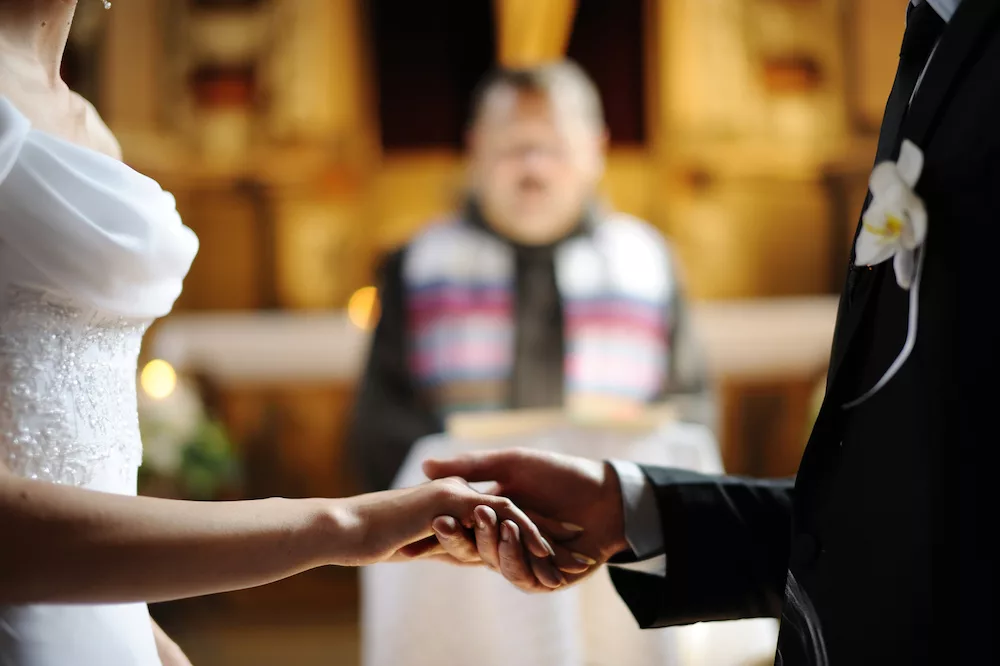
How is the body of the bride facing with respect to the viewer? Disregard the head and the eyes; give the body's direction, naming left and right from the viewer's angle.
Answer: facing to the right of the viewer

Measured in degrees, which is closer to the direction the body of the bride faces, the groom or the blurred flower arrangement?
the groom

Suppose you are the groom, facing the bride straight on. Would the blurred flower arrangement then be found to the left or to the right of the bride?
right

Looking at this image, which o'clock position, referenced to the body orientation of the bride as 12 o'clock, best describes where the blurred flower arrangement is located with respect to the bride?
The blurred flower arrangement is roughly at 9 o'clock from the bride.

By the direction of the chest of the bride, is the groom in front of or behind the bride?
in front
